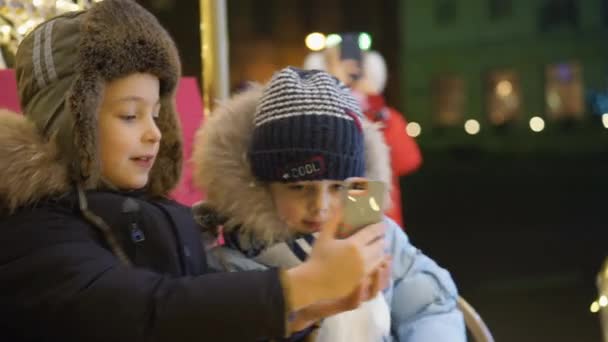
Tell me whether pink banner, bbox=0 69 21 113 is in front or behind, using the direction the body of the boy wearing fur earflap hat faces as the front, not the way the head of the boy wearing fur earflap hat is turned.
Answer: behind

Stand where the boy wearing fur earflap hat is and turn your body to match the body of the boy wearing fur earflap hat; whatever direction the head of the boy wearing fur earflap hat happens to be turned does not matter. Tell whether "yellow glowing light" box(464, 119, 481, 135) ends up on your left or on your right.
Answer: on your left

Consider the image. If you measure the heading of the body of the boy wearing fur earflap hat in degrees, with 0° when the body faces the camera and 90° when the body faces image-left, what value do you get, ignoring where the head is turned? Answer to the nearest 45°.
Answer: approximately 315°

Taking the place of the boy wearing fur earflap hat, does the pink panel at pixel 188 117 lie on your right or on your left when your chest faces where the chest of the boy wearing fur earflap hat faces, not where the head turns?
on your left
